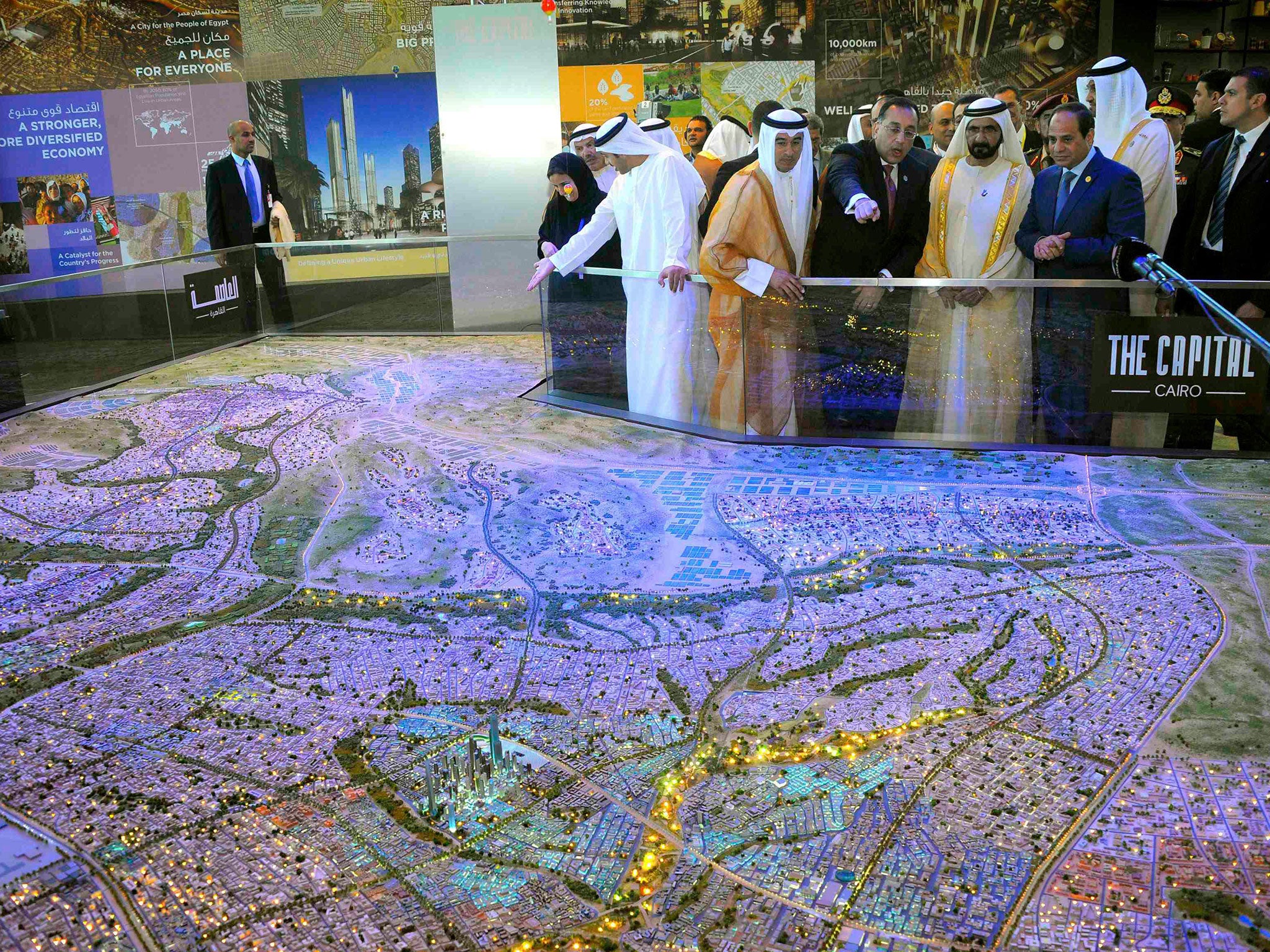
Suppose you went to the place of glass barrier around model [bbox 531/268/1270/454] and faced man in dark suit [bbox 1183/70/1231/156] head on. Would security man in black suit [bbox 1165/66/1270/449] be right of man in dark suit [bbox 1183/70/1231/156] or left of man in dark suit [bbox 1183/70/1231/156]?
right

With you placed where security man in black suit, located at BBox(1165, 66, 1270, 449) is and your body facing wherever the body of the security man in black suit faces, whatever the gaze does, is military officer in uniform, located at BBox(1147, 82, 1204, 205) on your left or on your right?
on your right

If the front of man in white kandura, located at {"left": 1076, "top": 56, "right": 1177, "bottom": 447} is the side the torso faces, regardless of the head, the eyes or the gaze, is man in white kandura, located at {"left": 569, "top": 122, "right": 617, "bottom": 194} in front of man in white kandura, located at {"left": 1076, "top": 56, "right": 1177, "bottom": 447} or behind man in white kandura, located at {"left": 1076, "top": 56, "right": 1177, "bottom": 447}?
in front

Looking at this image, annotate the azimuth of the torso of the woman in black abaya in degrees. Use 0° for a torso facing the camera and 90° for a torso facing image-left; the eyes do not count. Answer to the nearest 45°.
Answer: approximately 45°

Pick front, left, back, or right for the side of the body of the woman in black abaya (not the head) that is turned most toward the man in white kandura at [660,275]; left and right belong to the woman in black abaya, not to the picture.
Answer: left

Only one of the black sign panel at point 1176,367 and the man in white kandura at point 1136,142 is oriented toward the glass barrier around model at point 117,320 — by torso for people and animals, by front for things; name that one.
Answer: the man in white kandura

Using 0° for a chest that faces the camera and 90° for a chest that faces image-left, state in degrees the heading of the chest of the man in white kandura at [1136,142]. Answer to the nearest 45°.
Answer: approximately 90°

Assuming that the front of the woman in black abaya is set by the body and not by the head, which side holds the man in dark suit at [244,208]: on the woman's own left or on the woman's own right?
on the woman's own right
